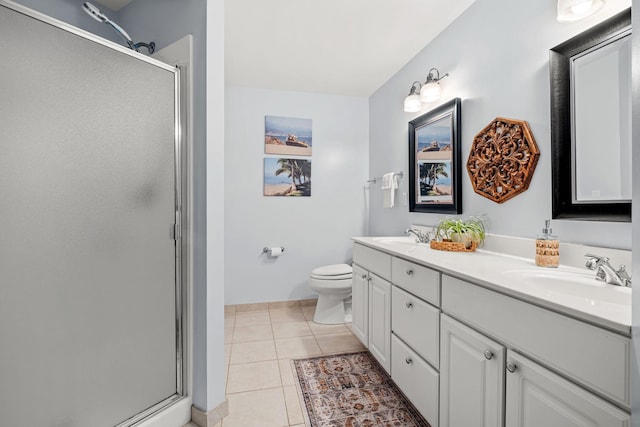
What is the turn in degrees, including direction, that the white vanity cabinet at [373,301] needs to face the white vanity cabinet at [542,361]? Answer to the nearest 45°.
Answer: approximately 90° to its left

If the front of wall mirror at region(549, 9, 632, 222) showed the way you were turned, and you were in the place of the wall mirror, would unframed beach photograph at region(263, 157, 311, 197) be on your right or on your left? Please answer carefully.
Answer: on your right

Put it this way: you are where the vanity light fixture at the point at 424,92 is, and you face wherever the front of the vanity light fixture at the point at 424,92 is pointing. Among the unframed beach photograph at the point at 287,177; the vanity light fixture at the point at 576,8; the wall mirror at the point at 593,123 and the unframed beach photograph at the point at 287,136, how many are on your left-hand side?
2

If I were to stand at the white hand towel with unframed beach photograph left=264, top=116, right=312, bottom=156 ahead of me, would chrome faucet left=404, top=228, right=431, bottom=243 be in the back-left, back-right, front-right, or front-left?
back-left

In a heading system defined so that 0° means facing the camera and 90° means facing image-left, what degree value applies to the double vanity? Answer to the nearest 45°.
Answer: approximately 45°

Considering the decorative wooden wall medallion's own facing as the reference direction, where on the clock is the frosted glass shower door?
The frosted glass shower door is roughly at 12 o'clock from the decorative wooden wall medallion.
